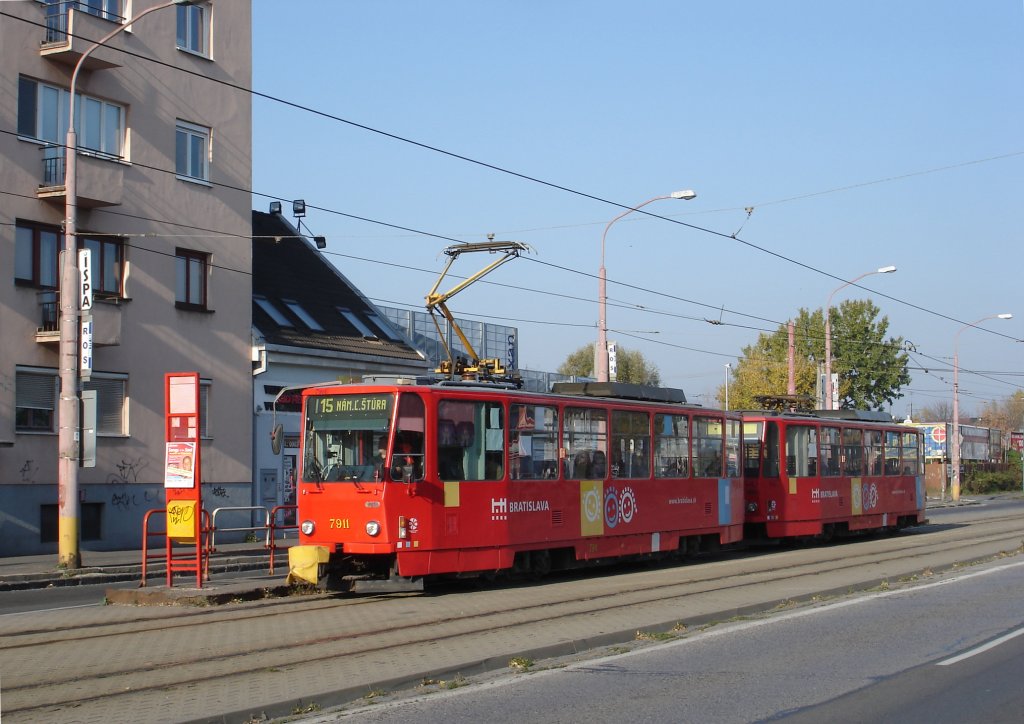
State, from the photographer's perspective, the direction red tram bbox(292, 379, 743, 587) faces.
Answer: facing the viewer and to the left of the viewer

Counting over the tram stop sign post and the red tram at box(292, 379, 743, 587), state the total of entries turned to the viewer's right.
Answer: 0

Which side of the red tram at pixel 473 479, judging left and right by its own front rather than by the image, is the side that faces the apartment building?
right

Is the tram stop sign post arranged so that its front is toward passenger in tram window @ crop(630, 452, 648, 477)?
no

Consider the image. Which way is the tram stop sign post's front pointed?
toward the camera

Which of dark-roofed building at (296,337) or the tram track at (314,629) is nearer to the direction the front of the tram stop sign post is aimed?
the tram track

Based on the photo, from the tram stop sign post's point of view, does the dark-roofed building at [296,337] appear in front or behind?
behind

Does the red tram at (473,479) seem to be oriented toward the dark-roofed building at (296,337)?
no

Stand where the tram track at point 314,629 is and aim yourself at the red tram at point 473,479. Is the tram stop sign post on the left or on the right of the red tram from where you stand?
left

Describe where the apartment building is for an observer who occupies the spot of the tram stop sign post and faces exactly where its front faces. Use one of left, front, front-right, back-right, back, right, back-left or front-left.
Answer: back

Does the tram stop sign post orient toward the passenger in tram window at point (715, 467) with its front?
no
